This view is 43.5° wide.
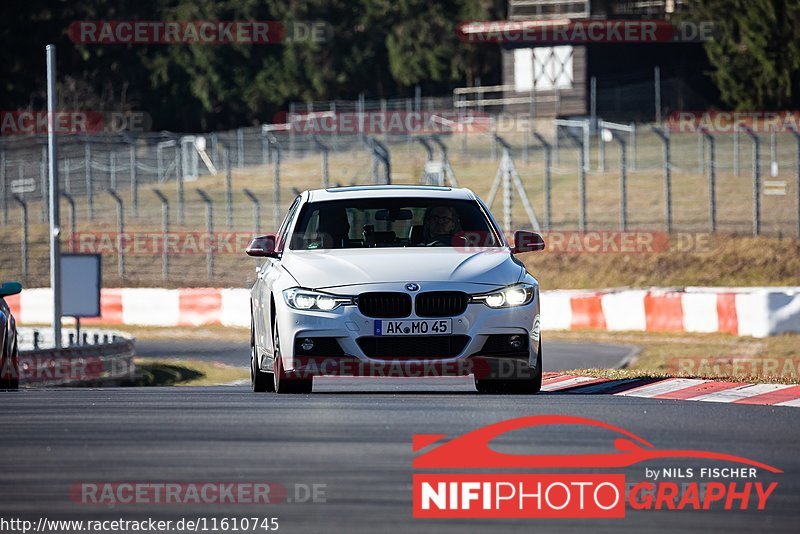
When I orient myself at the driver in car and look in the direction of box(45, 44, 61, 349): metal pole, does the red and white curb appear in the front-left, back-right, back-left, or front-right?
back-right

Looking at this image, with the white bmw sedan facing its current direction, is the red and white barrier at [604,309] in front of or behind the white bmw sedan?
behind

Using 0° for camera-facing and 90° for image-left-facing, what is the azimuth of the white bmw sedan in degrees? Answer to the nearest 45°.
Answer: approximately 0°

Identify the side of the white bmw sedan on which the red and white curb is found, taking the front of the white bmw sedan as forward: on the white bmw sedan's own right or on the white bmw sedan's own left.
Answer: on the white bmw sedan's own left
